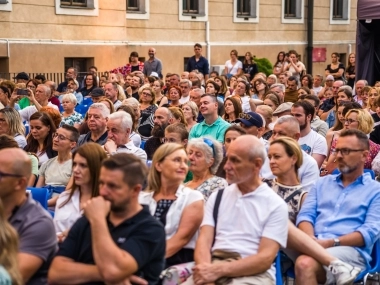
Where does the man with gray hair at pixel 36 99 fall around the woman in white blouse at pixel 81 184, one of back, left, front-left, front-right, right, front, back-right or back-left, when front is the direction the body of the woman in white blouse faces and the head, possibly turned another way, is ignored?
back-right

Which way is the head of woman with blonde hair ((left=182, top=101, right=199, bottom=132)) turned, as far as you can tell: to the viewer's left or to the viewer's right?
to the viewer's left

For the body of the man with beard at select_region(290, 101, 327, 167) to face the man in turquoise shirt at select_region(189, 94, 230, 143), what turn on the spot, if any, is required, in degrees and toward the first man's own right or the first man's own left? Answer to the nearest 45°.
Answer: approximately 90° to the first man's own right

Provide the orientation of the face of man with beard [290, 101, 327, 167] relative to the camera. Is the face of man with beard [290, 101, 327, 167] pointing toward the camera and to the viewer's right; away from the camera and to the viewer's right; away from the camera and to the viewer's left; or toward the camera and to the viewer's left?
toward the camera and to the viewer's left

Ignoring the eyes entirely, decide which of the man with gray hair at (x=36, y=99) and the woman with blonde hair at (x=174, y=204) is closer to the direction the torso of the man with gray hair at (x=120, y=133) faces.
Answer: the woman with blonde hair

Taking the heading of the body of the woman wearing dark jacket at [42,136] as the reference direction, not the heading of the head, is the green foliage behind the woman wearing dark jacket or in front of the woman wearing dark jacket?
behind

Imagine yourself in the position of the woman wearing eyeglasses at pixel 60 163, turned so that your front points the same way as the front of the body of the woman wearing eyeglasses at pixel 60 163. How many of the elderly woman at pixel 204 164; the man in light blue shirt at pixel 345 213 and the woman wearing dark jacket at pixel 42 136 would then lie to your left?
2
